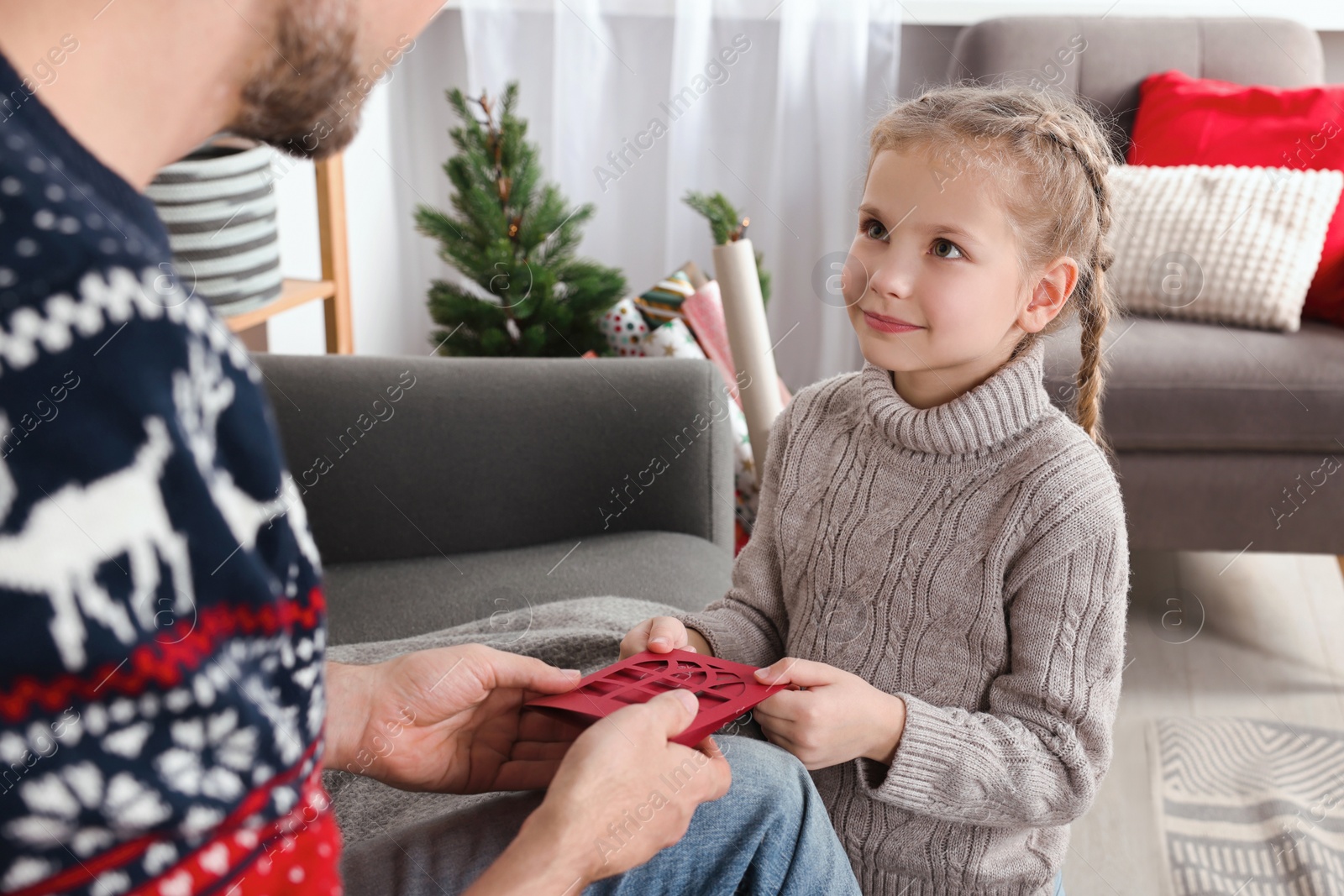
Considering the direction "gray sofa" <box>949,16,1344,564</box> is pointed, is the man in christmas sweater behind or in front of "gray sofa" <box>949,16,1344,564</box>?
in front

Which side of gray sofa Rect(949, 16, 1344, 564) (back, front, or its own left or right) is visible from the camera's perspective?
front

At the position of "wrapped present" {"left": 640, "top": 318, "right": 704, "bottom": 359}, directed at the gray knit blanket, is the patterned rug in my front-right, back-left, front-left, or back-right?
front-left

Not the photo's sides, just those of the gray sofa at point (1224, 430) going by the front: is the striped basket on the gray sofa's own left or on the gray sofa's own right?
on the gray sofa's own right

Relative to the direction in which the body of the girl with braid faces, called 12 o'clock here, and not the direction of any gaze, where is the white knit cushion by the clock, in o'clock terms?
The white knit cushion is roughly at 5 o'clock from the girl with braid.

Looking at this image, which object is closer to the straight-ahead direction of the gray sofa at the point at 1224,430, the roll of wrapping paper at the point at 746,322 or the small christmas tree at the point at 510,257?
the roll of wrapping paper

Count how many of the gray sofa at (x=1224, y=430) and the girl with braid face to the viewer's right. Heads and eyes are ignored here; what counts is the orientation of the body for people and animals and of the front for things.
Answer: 0

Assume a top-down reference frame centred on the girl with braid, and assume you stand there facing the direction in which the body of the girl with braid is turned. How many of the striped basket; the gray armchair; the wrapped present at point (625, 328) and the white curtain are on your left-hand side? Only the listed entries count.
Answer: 0

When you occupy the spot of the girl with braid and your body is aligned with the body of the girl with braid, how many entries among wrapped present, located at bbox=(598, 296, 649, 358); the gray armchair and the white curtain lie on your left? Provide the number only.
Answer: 0

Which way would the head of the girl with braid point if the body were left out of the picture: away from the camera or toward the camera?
toward the camera

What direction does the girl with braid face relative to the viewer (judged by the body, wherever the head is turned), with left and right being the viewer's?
facing the viewer and to the left of the viewer

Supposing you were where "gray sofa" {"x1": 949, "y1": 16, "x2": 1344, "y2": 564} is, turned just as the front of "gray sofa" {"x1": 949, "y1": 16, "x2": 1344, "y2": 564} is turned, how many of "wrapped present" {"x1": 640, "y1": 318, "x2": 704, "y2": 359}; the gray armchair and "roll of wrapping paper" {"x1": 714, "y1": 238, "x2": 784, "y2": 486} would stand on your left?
0

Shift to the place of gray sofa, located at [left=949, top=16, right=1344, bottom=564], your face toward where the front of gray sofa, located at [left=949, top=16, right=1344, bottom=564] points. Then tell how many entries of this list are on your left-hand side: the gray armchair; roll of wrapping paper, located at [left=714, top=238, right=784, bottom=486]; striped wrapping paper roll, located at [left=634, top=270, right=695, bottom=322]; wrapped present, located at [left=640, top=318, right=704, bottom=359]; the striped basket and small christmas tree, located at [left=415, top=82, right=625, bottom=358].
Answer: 0

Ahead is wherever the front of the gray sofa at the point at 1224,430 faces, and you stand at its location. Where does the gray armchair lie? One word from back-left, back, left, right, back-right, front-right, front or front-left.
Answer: front-right

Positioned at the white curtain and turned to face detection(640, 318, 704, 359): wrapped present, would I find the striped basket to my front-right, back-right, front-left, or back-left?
front-right

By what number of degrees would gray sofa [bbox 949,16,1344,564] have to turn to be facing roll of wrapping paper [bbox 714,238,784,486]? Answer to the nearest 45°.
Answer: approximately 45° to its right
